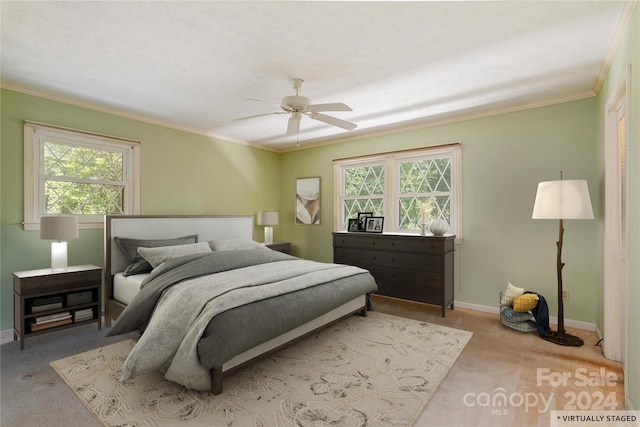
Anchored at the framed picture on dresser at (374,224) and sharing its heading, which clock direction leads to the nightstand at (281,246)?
The nightstand is roughly at 2 o'clock from the framed picture on dresser.

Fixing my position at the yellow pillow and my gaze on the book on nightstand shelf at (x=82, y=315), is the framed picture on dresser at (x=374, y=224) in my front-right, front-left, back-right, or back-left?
front-right

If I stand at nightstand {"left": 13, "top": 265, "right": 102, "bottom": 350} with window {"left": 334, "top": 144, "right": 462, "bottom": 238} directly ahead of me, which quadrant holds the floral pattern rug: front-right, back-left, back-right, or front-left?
front-right

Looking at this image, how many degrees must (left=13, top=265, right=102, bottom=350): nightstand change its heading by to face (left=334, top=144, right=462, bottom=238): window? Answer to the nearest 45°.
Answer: approximately 45° to its left

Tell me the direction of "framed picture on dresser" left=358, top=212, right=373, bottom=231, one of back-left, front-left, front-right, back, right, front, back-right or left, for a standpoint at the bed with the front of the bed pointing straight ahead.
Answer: left

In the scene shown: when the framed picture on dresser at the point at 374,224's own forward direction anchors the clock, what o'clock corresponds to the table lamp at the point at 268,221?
The table lamp is roughly at 2 o'clock from the framed picture on dresser.

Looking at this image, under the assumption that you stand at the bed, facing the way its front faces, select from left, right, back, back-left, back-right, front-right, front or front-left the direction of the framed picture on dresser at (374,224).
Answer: left

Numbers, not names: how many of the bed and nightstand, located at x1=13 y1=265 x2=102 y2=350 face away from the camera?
0

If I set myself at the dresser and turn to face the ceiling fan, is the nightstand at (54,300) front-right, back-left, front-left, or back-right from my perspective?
front-right

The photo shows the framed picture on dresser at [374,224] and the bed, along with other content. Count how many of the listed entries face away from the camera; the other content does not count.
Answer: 0

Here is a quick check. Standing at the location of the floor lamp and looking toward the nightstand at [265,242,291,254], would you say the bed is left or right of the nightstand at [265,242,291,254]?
left

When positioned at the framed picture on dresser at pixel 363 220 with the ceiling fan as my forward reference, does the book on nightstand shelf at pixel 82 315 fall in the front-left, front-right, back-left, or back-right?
front-right

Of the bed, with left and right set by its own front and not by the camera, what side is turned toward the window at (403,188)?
left

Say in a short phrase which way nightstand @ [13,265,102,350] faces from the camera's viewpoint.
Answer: facing the viewer and to the right of the viewer
